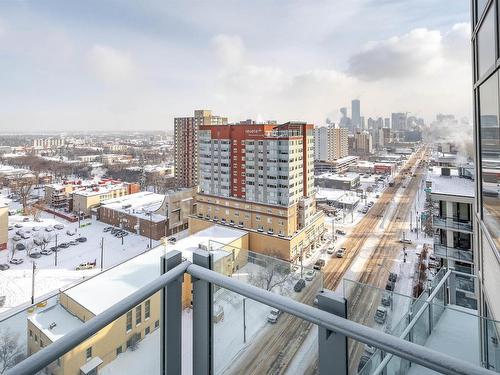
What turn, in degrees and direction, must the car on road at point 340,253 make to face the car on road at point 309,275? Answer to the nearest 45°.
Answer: approximately 45° to its left

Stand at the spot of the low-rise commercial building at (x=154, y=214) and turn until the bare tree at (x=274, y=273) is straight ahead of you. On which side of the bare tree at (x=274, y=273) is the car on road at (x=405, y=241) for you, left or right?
left

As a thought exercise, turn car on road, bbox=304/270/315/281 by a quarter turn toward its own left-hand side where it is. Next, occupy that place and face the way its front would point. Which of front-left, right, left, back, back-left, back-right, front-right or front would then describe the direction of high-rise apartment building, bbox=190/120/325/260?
back-left

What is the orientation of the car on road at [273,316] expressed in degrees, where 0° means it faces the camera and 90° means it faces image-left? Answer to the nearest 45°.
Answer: approximately 45°

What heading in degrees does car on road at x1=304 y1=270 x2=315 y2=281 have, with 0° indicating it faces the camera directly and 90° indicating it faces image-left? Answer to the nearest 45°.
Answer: approximately 45°

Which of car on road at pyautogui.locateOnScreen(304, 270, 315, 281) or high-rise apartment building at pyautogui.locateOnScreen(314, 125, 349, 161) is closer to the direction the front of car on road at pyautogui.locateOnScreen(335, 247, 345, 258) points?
the car on road

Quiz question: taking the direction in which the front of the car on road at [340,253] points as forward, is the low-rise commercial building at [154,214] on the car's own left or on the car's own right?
on the car's own right

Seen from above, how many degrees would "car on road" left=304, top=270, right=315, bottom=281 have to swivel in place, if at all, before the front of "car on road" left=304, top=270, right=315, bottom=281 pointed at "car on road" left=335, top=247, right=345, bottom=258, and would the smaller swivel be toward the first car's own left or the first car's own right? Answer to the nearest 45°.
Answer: approximately 135° to the first car's own right

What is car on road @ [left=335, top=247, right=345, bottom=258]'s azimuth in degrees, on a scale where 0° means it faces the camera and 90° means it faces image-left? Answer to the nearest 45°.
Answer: approximately 45°
